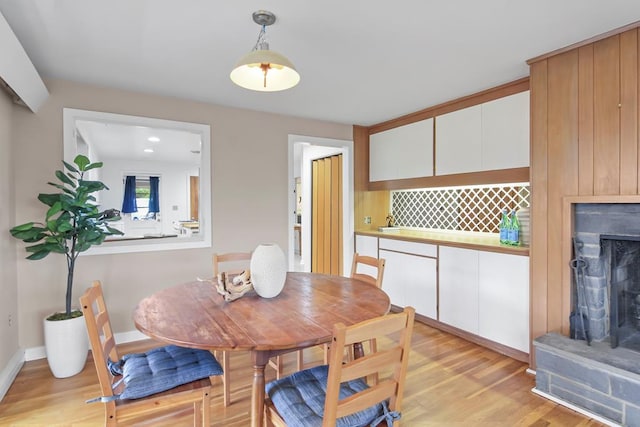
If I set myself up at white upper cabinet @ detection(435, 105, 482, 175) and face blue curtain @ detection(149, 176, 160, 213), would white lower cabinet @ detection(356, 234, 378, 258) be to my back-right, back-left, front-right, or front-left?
front-right

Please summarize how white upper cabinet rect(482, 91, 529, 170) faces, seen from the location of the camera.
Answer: facing the viewer and to the left of the viewer

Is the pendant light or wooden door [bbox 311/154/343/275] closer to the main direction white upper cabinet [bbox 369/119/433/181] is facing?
the pendant light

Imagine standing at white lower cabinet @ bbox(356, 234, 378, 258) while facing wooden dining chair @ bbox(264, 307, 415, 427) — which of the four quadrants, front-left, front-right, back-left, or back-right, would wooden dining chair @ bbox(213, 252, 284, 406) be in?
front-right

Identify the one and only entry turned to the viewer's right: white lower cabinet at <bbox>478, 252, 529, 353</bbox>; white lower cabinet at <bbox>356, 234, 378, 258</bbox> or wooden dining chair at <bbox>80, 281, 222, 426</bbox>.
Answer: the wooden dining chair

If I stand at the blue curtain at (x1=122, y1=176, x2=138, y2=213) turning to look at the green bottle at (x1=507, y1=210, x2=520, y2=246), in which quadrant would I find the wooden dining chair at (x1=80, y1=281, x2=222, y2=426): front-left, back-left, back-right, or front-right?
front-right

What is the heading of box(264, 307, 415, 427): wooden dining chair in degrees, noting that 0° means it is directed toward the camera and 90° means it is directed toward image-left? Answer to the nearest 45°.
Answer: approximately 135°

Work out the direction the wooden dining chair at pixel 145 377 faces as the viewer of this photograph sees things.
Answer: facing to the right of the viewer

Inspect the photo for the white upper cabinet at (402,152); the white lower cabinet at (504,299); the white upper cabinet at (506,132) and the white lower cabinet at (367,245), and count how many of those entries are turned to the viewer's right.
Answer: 0

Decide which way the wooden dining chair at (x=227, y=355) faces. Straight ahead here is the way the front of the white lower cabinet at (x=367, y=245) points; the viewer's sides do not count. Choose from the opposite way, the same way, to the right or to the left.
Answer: to the left

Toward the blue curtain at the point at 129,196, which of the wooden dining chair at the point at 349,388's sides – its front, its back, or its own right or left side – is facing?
front

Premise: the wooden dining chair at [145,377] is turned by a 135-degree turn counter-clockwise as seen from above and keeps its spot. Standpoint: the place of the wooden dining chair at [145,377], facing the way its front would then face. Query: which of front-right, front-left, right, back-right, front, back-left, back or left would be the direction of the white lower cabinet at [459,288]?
back-right

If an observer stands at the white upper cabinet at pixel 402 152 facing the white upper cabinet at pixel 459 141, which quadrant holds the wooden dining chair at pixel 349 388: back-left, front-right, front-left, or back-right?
front-right

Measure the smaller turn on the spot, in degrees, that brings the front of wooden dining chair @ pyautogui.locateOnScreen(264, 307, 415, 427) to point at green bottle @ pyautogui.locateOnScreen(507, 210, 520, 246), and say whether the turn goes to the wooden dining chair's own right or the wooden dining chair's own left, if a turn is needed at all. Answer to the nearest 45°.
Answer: approximately 90° to the wooden dining chair's own right
